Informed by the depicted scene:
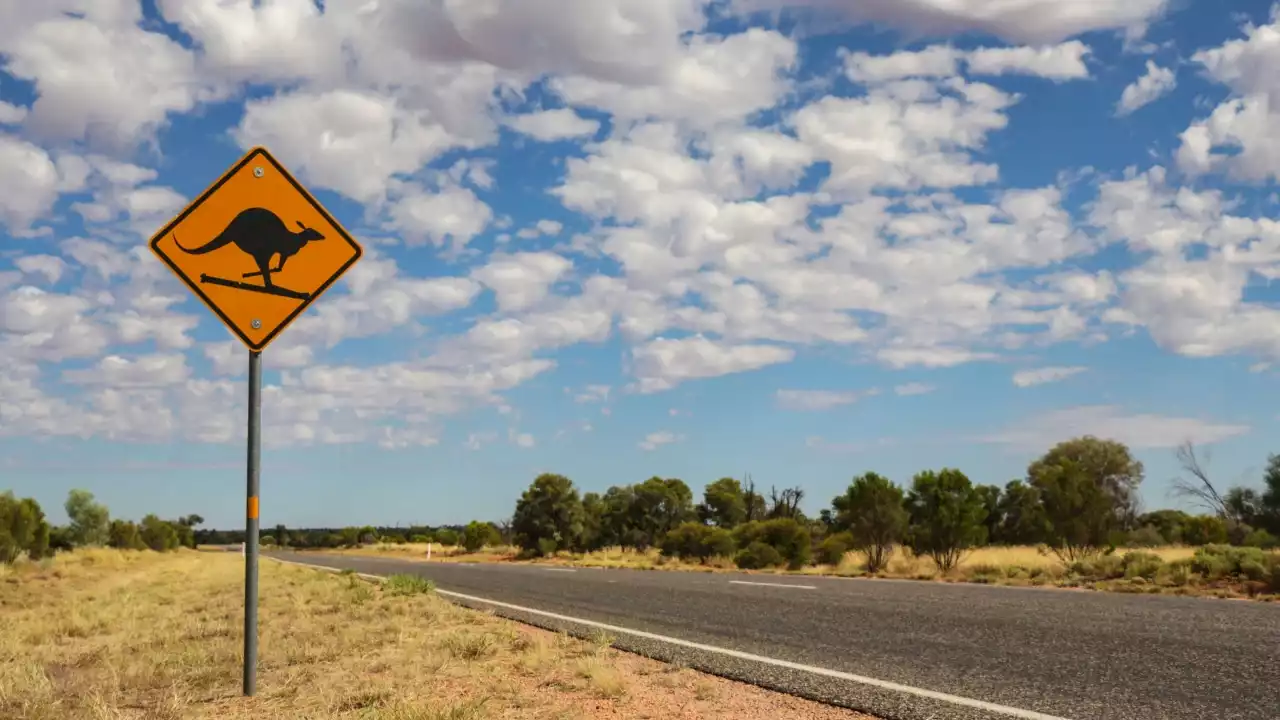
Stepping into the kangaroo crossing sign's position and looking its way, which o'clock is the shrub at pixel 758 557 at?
The shrub is roughly at 7 o'clock from the kangaroo crossing sign.

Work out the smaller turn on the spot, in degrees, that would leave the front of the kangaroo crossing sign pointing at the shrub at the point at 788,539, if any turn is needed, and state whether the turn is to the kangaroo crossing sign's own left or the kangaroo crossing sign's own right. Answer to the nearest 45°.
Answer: approximately 135° to the kangaroo crossing sign's own left

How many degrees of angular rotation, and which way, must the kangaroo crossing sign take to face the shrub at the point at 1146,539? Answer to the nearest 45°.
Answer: approximately 135° to its left

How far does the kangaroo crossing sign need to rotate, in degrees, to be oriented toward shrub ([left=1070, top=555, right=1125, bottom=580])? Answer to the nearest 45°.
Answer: approximately 135° to its left

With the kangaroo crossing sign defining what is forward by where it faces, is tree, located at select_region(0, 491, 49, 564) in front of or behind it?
behind

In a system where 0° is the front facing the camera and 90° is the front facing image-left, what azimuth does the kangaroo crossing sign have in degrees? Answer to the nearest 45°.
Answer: approximately 0°

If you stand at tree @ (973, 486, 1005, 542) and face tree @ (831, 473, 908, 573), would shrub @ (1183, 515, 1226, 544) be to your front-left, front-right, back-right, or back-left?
back-left
